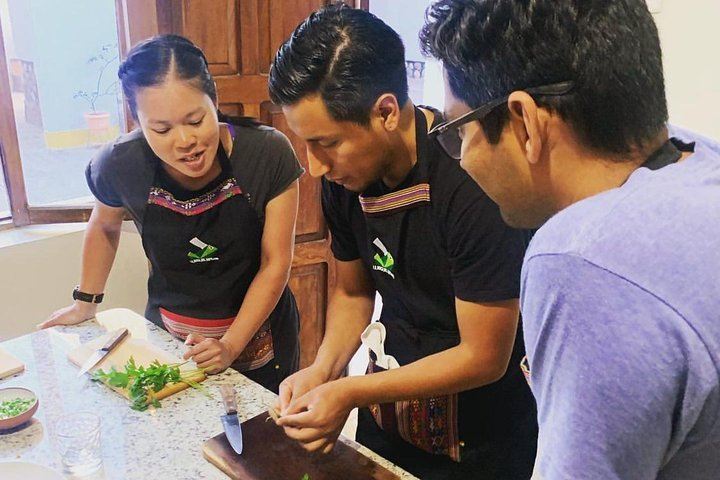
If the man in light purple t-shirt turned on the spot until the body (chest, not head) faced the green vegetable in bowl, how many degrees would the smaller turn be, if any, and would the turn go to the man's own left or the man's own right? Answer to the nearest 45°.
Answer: approximately 45° to the man's own left

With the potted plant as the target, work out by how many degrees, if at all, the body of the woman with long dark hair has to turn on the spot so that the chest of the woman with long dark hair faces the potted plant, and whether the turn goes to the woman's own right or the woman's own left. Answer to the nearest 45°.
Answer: approximately 180°

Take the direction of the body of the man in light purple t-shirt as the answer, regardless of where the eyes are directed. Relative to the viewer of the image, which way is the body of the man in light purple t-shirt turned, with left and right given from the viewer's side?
facing away from the viewer and to the left of the viewer

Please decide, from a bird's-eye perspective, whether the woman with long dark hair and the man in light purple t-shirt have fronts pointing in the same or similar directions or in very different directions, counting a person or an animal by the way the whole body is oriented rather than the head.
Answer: very different directions

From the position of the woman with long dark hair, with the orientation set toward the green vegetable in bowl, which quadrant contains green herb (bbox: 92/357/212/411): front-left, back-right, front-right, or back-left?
front-left

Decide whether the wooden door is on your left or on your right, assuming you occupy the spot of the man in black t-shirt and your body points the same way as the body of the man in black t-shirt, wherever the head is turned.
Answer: on your right

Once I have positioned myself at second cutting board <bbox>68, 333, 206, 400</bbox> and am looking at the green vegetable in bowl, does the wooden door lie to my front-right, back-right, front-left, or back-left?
back-right

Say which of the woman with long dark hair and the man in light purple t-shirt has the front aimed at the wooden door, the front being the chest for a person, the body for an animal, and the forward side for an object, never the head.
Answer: the man in light purple t-shirt

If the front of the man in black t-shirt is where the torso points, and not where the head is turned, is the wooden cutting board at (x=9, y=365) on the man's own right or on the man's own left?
on the man's own right

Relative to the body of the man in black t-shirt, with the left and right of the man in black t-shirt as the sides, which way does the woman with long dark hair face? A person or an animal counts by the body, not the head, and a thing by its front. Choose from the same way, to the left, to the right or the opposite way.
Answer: to the left

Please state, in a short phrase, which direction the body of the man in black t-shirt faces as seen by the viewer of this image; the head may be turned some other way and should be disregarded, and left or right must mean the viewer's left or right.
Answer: facing the viewer and to the left of the viewer

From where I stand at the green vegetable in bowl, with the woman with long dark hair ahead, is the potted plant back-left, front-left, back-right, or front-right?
front-left

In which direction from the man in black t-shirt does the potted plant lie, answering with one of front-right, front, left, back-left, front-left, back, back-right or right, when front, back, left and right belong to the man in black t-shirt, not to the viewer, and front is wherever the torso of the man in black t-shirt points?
right

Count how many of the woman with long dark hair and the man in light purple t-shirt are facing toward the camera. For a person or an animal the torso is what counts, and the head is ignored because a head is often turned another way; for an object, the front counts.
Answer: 1

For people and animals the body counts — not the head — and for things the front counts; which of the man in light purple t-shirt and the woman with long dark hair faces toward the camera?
the woman with long dark hair

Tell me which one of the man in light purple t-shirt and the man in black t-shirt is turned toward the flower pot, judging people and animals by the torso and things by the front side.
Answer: the man in light purple t-shirt

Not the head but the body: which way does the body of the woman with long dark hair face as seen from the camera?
toward the camera

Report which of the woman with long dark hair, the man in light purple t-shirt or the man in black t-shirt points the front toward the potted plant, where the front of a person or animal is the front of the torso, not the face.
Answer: the man in light purple t-shirt

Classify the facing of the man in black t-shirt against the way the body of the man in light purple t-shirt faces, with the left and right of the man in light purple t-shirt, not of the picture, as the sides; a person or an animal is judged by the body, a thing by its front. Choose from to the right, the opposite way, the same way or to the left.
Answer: to the left

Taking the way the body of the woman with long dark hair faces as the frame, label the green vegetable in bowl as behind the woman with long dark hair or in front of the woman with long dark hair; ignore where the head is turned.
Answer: in front

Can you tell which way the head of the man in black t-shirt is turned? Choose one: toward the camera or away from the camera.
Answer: toward the camera
